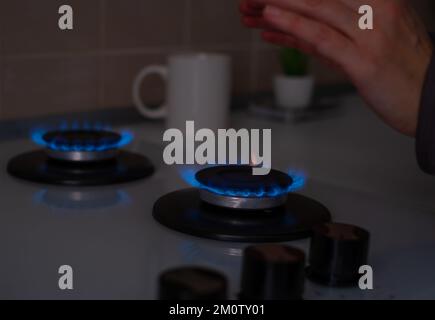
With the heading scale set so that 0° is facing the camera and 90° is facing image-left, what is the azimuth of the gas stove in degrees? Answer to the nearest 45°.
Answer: approximately 315°
